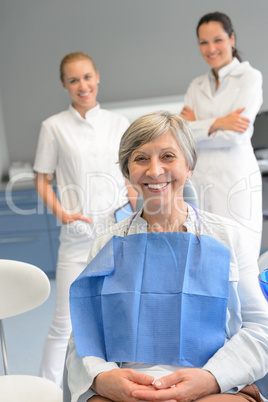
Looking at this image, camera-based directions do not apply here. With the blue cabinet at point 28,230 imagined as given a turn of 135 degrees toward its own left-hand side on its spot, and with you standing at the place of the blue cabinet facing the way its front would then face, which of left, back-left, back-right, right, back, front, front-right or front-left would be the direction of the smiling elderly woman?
back-right

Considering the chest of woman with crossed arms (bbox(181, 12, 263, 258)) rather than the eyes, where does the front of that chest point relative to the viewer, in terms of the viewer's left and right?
facing the viewer and to the left of the viewer

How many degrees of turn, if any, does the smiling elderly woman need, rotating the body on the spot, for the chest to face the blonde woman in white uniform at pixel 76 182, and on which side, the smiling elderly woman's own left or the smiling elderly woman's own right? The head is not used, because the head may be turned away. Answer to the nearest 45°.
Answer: approximately 180°

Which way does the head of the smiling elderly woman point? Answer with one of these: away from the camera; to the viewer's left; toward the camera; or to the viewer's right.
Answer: toward the camera

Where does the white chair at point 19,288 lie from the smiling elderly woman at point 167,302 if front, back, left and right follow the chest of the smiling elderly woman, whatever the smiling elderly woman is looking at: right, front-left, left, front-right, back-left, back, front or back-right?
back-right

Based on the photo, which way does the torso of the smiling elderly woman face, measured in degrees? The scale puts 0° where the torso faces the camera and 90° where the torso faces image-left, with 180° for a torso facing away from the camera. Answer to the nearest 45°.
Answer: approximately 0°

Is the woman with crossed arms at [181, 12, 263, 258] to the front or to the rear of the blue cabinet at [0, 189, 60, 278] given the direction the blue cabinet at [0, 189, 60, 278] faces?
to the front

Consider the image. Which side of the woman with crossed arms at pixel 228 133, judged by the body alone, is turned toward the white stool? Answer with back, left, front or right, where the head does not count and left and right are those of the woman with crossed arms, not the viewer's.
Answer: front

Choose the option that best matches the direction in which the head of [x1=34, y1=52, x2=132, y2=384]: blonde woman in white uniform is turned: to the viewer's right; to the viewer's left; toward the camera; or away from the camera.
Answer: toward the camera

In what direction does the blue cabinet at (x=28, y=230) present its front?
toward the camera

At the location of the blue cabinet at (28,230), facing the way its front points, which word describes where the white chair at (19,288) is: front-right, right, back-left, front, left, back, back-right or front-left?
front
